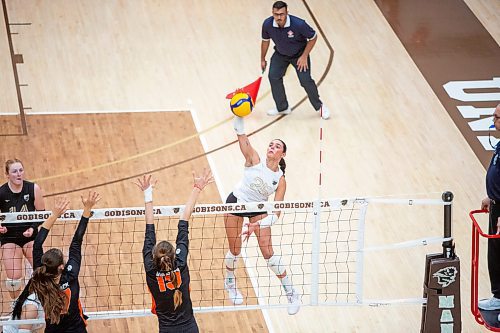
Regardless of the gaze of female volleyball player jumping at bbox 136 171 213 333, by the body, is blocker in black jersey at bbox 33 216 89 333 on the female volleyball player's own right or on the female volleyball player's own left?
on the female volleyball player's own left

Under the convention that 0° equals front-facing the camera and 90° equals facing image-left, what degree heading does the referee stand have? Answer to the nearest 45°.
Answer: approximately 90°

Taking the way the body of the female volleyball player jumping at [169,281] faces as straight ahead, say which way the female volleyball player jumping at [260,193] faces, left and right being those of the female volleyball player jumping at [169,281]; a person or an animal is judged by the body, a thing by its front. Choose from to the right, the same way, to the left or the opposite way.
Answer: the opposite way

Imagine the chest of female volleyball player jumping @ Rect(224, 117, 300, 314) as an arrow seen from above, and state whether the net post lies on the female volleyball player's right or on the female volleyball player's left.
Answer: on the female volleyball player's left

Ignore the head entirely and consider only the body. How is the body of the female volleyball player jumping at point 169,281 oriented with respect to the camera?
away from the camera

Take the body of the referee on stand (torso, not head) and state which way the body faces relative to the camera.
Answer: to the viewer's left

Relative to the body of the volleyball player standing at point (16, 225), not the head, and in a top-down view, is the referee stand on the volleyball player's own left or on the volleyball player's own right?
on the volleyball player's own left

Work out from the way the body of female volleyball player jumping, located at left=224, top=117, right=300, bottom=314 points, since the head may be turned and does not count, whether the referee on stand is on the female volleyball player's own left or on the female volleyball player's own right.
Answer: on the female volleyball player's own left

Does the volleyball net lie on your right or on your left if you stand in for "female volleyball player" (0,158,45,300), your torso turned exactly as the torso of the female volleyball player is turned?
on your left

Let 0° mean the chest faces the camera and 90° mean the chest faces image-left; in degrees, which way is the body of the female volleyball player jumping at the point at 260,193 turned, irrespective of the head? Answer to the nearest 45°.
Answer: approximately 0°
